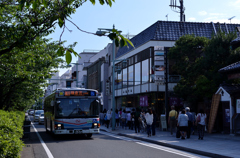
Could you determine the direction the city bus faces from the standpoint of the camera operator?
facing the viewer

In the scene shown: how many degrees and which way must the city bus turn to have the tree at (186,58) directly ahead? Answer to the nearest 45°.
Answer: approximately 135° to its left

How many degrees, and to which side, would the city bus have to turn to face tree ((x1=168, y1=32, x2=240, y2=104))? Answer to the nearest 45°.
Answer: approximately 135° to its left

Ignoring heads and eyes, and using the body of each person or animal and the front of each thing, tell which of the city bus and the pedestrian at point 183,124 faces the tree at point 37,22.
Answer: the city bus

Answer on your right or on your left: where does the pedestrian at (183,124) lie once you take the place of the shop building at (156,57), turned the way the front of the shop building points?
on your left

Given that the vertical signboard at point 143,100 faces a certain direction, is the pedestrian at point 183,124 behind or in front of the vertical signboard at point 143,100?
in front

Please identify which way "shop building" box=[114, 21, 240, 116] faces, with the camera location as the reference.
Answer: facing the viewer and to the left of the viewer

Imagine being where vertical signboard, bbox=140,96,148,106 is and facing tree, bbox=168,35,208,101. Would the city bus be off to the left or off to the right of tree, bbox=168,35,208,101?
right

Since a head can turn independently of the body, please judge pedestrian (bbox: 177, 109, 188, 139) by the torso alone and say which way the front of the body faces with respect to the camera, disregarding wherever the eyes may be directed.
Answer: away from the camera

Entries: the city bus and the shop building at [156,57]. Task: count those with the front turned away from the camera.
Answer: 0
